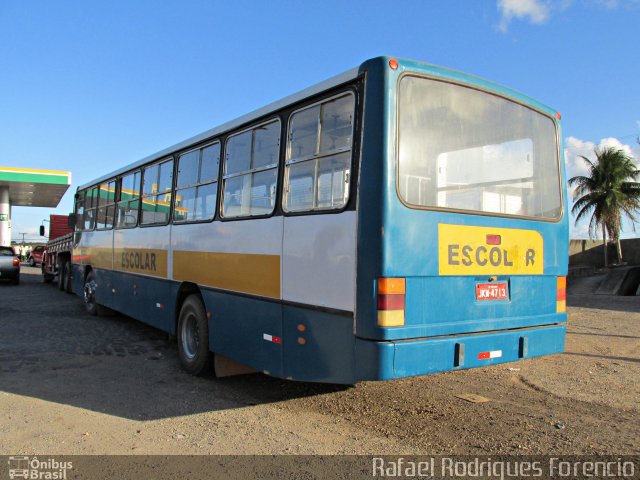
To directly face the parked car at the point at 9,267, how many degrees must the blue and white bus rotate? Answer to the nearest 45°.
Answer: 0° — it already faces it

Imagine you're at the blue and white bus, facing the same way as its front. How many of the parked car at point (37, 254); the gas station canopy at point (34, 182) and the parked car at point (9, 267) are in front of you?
3

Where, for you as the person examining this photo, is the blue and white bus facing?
facing away from the viewer and to the left of the viewer

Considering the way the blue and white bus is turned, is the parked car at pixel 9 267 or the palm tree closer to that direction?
the parked car

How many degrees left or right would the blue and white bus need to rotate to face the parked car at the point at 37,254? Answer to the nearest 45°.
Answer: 0° — it already faces it

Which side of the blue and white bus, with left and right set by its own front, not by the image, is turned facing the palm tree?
right

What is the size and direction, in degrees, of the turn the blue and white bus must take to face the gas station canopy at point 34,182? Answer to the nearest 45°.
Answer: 0° — it already faces it

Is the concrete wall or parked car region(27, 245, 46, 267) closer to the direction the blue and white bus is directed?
the parked car
